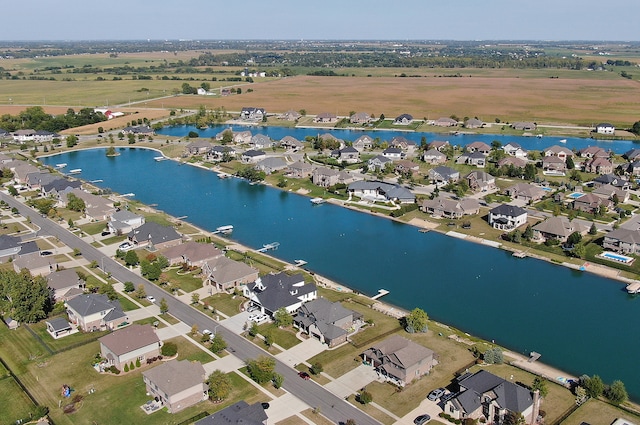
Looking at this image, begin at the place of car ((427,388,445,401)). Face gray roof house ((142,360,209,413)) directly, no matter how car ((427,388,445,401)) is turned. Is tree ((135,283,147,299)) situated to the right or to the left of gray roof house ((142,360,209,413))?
right

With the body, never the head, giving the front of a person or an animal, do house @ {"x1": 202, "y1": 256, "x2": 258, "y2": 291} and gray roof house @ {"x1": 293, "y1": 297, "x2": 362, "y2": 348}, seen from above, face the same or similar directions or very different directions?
same or similar directions

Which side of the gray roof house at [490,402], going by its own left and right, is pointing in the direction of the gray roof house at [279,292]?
right

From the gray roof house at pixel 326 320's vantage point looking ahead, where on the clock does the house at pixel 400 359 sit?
The house is roughly at 9 o'clock from the gray roof house.

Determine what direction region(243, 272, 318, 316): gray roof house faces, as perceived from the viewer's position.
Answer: facing the viewer and to the left of the viewer

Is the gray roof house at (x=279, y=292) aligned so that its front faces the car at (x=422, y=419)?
no

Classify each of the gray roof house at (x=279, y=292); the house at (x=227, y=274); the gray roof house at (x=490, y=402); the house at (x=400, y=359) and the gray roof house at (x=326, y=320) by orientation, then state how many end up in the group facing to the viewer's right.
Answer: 0

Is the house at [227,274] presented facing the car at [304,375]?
no

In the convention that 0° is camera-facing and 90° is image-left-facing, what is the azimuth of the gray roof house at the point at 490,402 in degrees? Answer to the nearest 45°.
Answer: approximately 45°

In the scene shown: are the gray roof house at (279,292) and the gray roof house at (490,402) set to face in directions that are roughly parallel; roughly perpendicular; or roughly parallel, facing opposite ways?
roughly parallel

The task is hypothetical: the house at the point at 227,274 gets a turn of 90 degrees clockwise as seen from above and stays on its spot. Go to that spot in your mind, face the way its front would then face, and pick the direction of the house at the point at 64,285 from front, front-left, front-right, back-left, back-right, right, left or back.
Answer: front-left

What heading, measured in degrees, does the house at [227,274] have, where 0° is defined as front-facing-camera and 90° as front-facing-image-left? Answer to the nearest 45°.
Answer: approximately 45°

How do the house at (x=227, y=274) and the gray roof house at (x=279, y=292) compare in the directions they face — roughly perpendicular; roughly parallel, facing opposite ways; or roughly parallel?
roughly parallel

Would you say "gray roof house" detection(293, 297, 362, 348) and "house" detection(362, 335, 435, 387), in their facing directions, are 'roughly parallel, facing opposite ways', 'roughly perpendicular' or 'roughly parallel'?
roughly parallel

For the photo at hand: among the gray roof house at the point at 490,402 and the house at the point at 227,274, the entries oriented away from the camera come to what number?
0

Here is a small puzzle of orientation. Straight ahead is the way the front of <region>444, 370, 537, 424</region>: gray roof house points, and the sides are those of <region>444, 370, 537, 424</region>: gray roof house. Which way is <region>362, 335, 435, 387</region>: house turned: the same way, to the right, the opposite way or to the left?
the same way

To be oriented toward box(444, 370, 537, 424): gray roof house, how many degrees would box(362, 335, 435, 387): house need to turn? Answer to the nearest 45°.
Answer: approximately 90° to its left

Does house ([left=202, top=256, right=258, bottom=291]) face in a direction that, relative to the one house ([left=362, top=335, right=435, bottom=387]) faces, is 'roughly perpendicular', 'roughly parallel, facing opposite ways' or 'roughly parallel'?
roughly parallel

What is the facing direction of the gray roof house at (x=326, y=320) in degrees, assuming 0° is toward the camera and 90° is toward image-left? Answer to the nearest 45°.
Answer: approximately 45°
